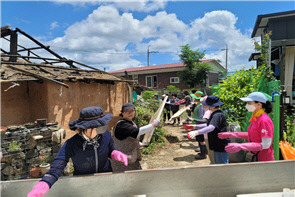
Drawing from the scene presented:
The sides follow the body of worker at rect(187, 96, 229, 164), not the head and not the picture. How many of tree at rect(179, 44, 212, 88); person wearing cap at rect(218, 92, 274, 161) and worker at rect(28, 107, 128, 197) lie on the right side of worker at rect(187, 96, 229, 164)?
1

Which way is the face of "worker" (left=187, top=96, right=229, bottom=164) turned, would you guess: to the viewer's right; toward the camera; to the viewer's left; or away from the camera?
to the viewer's left

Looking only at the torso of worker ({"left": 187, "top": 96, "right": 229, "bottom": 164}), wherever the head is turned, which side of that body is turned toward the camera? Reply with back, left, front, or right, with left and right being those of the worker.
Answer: left

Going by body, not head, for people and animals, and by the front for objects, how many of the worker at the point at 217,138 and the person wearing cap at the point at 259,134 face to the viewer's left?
2

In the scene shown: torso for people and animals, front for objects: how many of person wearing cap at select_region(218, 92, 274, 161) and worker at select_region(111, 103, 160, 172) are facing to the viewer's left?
1

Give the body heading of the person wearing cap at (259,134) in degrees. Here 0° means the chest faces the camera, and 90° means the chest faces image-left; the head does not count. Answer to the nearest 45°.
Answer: approximately 90°

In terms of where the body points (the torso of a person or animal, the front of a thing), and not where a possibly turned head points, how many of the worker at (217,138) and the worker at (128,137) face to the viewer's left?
1

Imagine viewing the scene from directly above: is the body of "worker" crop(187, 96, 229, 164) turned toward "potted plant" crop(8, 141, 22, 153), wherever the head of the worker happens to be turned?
yes

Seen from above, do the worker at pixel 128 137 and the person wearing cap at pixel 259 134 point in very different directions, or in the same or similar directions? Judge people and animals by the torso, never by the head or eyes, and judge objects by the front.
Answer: very different directions

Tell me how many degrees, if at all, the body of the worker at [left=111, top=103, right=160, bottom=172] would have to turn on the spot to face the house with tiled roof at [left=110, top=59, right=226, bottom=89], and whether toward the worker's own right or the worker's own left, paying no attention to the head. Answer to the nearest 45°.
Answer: approximately 135° to the worker's own left

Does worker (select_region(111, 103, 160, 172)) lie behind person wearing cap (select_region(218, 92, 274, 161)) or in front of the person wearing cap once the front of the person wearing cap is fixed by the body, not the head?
in front
